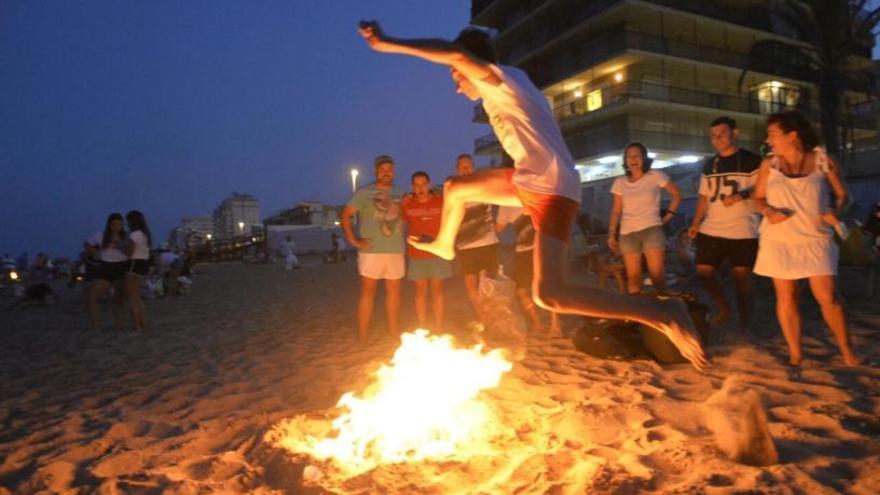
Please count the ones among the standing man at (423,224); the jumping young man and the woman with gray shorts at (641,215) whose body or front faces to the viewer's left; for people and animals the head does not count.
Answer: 1

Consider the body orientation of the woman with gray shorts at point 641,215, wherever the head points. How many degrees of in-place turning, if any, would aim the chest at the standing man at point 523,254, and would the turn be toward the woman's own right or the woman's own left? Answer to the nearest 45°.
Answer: approximately 90° to the woman's own right

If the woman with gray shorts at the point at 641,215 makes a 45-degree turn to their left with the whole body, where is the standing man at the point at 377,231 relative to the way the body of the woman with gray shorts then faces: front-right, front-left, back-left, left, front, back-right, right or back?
back-right

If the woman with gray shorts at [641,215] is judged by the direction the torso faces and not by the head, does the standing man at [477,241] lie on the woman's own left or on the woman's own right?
on the woman's own right

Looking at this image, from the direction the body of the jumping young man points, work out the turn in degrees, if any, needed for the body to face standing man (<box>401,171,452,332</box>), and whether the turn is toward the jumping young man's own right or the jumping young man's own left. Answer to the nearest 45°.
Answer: approximately 45° to the jumping young man's own right

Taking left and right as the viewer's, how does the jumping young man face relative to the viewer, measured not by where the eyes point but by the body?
facing to the left of the viewer

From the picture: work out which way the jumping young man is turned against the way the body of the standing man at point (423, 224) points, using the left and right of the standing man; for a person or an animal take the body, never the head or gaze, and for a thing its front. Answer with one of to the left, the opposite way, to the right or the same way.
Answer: to the right

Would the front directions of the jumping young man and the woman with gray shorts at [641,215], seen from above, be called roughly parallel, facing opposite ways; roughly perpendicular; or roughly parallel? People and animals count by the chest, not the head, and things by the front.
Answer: roughly perpendicular

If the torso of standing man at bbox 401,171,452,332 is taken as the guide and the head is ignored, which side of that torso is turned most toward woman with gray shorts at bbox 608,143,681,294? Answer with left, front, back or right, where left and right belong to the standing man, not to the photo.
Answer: left

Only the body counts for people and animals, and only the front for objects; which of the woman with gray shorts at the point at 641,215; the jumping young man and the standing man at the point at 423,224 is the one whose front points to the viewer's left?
the jumping young man

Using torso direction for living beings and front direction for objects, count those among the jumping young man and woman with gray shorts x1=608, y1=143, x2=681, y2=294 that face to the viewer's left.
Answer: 1
